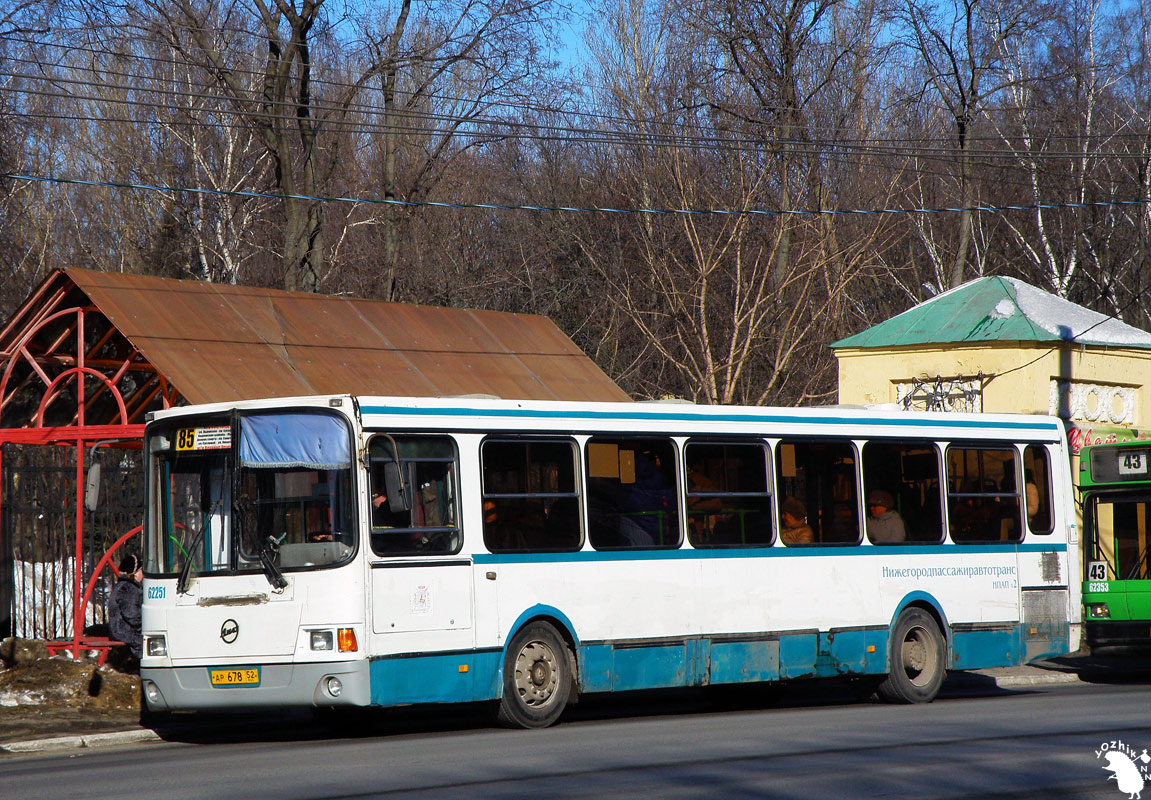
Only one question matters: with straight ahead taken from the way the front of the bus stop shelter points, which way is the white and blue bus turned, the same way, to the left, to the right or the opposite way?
to the right

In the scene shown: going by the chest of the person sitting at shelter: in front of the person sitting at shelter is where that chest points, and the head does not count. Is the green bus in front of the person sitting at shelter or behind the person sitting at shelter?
in front

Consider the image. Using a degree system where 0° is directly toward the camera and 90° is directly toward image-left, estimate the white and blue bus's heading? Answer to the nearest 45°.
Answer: approximately 45°

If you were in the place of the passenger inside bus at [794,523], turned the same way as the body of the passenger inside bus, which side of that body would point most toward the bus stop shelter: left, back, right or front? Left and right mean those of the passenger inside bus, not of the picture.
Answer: front

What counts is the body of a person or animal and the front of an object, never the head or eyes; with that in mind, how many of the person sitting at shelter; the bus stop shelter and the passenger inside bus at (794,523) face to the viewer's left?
1

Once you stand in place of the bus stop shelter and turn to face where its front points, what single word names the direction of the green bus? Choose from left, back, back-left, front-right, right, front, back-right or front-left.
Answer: front-left

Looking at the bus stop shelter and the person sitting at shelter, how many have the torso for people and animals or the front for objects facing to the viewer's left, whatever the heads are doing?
0

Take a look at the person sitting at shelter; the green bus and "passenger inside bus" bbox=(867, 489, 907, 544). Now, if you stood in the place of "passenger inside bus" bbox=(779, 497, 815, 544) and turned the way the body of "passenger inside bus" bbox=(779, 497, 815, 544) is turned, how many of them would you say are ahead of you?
1

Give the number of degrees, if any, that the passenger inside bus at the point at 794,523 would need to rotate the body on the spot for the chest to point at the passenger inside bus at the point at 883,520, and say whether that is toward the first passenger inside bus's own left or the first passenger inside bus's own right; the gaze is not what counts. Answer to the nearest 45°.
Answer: approximately 135° to the first passenger inside bus's own right

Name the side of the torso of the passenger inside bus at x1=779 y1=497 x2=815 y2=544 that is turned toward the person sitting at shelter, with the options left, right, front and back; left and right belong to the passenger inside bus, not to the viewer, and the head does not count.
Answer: front

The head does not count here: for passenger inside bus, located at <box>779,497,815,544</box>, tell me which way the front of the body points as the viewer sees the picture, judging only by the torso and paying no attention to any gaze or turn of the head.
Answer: to the viewer's left
